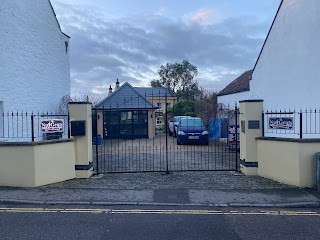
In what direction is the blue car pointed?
toward the camera

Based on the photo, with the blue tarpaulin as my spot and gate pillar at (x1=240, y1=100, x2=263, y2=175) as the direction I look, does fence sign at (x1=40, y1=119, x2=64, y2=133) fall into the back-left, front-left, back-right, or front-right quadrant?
front-right

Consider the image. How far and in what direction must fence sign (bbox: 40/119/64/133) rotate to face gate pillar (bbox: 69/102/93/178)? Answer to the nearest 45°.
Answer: approximately 90° to its left

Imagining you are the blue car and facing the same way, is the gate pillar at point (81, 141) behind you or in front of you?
in front

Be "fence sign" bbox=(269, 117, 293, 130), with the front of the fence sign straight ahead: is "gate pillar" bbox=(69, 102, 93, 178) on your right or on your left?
on your right

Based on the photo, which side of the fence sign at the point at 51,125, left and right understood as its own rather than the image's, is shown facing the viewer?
front

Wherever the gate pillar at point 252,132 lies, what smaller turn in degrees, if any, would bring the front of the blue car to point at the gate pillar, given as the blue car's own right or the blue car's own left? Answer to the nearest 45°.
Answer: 0° — it already faces it

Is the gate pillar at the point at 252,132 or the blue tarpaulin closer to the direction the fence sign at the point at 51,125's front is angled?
the gate pillar

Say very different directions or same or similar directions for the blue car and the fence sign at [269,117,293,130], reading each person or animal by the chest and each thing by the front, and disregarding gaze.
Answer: same or similar directions

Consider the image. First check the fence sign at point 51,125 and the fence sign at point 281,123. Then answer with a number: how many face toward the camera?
2

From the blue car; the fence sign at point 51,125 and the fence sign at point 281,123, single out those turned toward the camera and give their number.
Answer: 3

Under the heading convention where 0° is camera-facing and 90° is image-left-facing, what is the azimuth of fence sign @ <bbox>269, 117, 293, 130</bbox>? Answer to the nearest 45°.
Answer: approximately 0°

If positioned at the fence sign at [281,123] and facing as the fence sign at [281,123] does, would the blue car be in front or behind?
behind

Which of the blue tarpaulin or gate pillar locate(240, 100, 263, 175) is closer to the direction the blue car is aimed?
the gate pillar
